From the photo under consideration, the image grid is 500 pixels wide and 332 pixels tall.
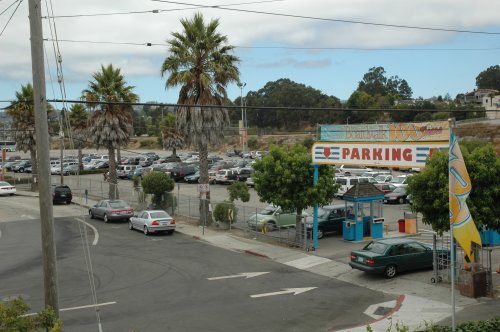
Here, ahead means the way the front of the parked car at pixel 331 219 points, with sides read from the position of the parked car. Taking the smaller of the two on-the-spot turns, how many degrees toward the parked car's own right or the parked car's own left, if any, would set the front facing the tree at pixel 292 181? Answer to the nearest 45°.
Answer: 0° — it already faces it

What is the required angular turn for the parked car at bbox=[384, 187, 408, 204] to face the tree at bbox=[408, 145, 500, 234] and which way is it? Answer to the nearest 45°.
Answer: approximately 45° to its left

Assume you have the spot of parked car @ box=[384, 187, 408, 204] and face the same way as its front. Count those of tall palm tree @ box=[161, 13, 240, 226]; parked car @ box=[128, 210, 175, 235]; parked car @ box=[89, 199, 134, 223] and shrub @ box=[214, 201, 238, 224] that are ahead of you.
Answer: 4

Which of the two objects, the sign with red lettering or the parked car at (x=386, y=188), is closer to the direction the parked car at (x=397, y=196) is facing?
the sign with red lettering

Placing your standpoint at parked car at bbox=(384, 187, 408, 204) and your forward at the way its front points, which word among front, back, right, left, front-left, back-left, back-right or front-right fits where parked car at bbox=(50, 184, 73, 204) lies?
front-right

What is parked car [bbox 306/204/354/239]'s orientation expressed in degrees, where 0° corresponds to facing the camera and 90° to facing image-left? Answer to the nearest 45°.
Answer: approximately 45°

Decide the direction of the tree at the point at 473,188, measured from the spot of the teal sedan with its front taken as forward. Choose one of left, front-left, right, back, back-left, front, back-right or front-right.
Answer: right

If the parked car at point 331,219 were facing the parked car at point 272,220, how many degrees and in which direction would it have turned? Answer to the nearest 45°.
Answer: approximately 45° to its right

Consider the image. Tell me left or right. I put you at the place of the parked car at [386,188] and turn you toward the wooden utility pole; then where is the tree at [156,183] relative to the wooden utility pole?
right

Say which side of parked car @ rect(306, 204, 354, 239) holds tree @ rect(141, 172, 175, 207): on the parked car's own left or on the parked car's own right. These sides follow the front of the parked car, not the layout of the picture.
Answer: on the parked car's own right
